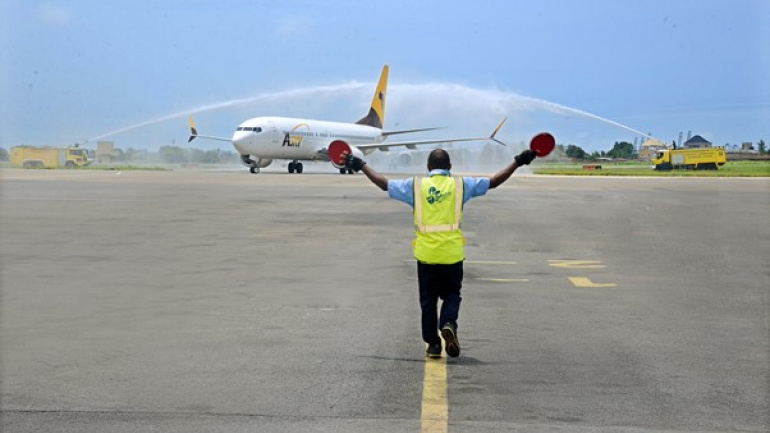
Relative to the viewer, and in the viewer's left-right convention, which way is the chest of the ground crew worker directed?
facing away from the viewer

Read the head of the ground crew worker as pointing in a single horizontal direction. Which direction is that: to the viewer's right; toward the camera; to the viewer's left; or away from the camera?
away from the camera
